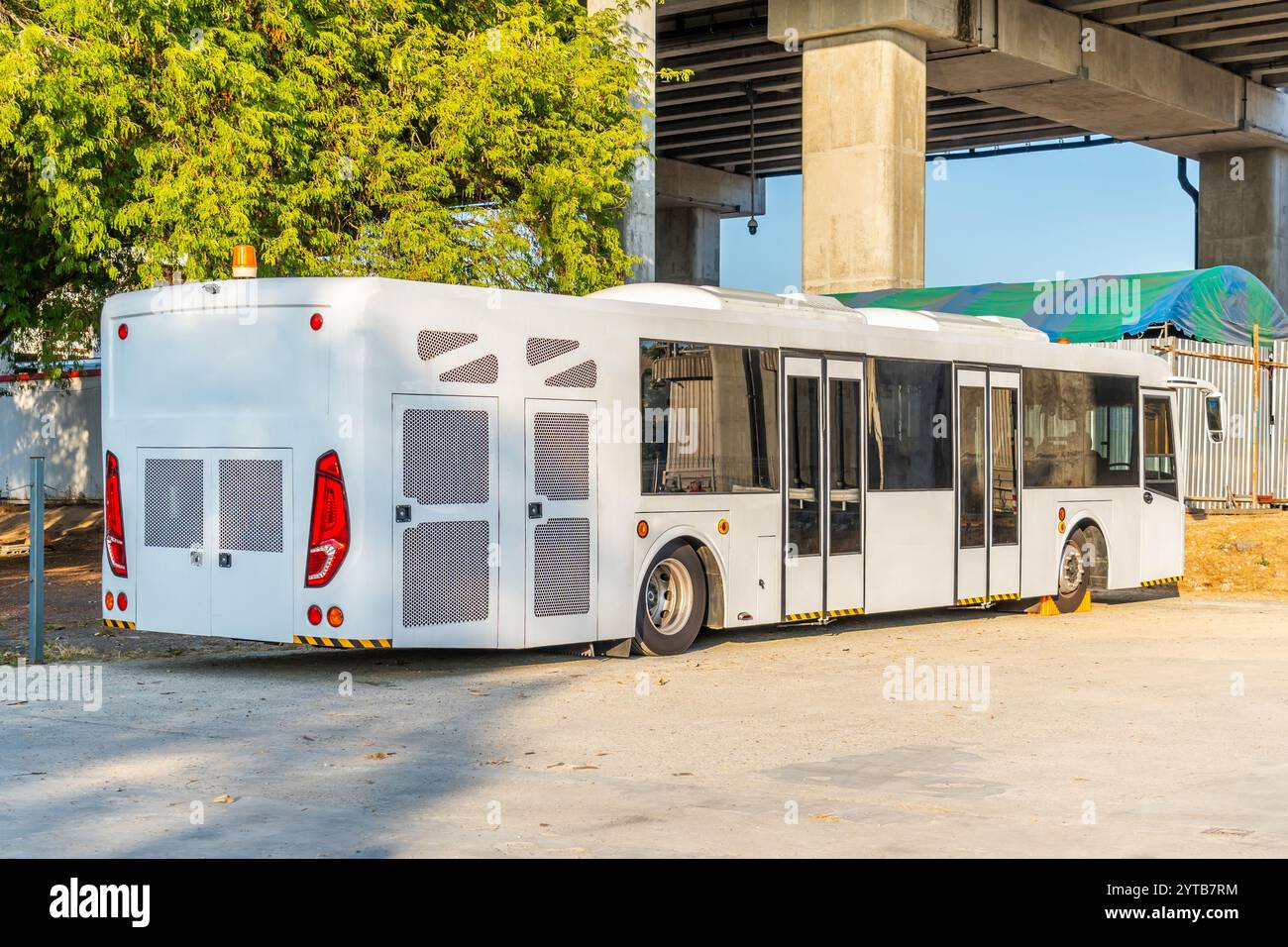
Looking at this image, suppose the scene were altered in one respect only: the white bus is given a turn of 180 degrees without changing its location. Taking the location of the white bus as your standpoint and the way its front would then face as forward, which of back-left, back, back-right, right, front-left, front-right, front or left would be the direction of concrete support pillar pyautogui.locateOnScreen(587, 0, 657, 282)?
back-right

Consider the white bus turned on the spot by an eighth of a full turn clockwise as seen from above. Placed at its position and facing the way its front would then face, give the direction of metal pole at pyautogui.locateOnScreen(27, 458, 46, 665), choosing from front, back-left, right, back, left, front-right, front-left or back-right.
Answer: back

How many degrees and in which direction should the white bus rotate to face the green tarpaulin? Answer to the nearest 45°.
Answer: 0° — it already faces it

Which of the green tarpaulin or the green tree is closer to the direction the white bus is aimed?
the green tarpaulin

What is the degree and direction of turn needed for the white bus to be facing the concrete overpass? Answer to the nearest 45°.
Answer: approximately 45° to its left

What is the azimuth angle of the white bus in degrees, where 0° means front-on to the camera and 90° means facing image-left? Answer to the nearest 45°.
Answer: approximately 225°
